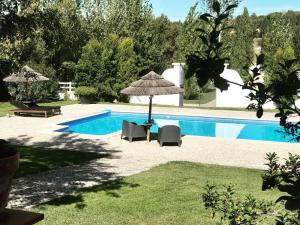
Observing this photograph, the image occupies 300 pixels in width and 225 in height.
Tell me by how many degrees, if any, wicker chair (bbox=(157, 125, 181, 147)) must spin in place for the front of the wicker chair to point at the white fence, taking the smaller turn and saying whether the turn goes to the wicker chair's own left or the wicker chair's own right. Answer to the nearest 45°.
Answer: approximately 45° to the wicker chair's own left

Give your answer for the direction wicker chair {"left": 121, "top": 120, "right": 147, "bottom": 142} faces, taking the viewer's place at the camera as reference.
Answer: facing away from the viewer and to the right of the viewer

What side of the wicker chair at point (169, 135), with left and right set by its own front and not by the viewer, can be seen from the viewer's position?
back
